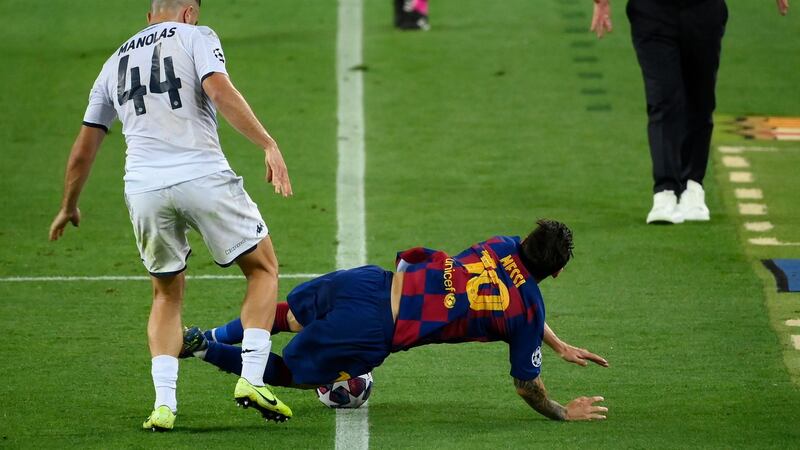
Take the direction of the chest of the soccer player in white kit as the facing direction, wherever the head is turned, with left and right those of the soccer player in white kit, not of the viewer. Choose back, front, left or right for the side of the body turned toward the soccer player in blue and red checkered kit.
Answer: right

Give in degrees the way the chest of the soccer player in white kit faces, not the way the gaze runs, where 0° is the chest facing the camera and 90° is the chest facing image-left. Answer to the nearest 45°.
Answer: approximately 180°
